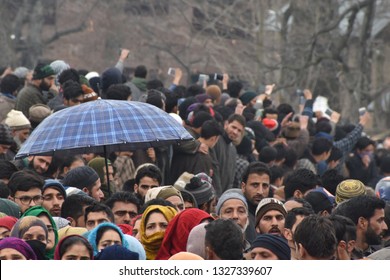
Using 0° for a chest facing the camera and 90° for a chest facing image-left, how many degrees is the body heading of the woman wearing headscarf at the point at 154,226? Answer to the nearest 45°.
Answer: approximately 0°

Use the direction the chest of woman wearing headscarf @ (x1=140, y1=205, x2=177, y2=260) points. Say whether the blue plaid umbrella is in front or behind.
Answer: behind

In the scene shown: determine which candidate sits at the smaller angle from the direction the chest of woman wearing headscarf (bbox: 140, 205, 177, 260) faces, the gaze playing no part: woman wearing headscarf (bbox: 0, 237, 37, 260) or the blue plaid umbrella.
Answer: the woman wearing headscarf

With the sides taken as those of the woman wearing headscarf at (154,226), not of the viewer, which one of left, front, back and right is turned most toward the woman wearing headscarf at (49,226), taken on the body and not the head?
right
